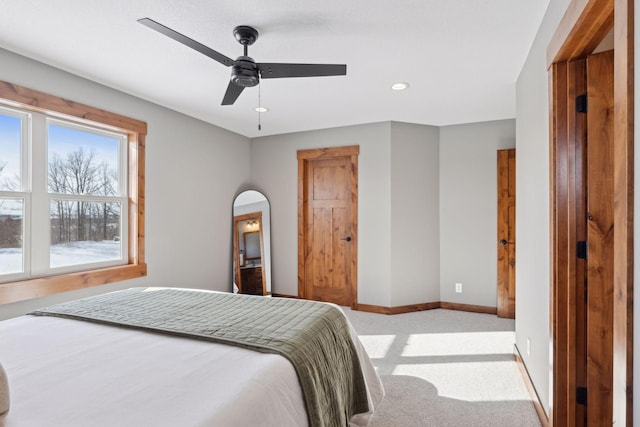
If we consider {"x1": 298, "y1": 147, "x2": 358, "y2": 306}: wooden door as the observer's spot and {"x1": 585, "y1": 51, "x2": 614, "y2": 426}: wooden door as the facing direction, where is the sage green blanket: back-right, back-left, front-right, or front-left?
front-right

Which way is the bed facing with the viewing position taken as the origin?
facing away from the viewer and to the right of the viewer

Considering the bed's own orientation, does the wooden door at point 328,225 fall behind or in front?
in front

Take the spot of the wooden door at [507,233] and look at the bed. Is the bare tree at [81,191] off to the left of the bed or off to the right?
right

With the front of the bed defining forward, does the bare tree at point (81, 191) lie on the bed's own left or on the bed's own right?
on the bed's own left

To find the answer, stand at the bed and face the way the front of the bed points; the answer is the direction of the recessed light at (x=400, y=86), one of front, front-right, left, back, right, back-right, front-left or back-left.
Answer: front

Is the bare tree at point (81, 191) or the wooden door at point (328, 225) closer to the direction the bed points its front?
the wooden door

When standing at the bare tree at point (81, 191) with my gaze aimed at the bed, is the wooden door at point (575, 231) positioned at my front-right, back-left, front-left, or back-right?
front-left

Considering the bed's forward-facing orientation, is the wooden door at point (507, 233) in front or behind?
in front
